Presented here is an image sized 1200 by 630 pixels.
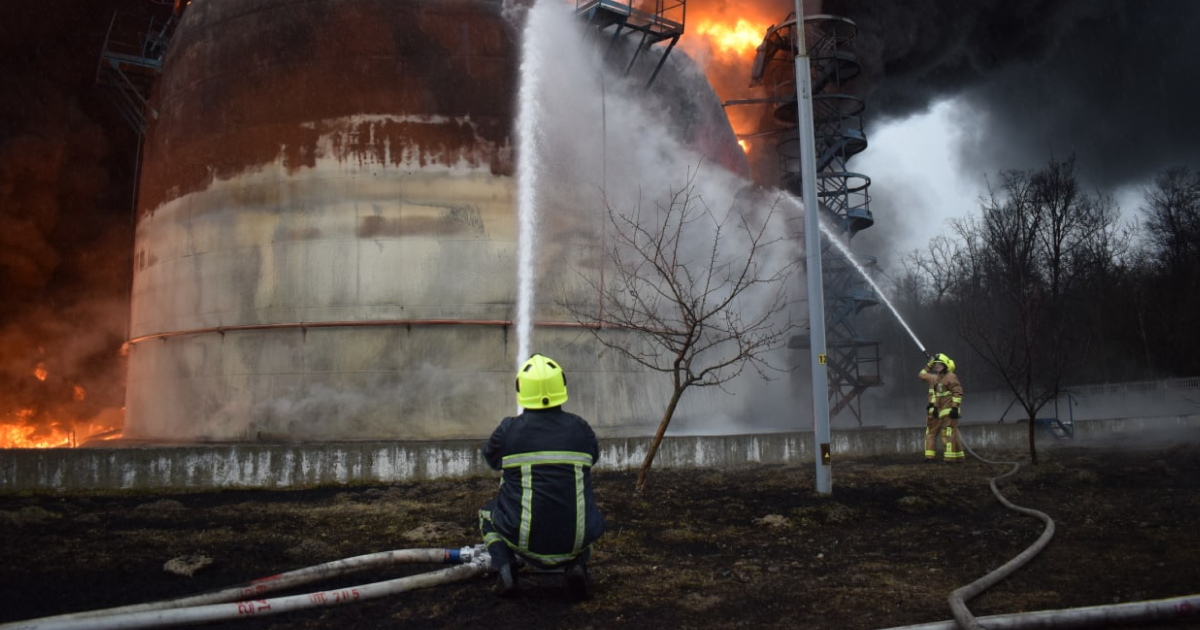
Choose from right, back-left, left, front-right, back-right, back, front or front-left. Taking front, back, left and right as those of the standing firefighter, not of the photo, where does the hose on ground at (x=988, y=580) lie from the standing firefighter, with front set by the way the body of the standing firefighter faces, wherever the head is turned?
front-left

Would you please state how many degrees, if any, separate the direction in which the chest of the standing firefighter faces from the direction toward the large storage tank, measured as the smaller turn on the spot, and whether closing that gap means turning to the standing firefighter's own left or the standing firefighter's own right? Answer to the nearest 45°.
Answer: approximately 45° to the standing firefighter's own right

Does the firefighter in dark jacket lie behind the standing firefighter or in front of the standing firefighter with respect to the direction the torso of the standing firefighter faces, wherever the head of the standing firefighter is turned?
in front

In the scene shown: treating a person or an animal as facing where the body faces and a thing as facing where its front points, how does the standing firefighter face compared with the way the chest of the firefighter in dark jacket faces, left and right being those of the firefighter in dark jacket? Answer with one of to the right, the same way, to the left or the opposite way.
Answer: to the left

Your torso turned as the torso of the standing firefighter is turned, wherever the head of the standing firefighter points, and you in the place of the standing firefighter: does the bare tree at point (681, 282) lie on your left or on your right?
on your right

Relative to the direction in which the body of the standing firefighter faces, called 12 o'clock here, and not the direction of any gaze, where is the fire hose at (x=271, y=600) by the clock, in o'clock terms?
The fire hose is roughly at 11 o'clock from the standing firefighter.

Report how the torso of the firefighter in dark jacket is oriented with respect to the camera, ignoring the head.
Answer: away from the camera

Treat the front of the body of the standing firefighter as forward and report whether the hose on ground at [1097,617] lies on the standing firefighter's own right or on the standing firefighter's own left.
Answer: on the standing firefighter's own left

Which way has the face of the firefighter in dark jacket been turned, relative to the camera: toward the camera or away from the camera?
away from the camera

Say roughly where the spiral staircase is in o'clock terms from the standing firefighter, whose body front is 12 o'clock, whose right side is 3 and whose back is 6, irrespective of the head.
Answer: The spiral staircase is roughly at 4 o'clock from the standing firefighter.

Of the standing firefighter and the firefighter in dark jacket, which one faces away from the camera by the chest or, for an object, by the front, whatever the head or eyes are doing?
the firefighter in dark jacket

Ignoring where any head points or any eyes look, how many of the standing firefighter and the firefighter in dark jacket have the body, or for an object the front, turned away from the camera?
1
